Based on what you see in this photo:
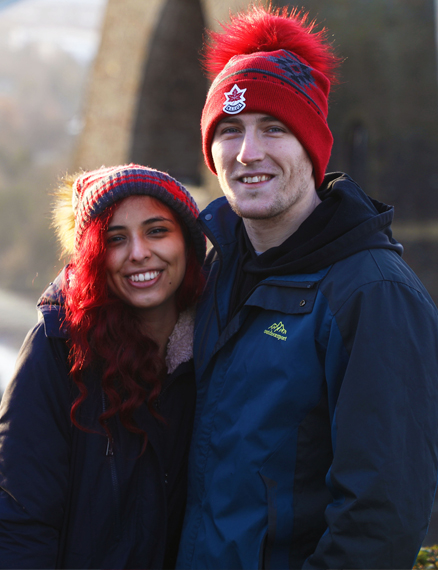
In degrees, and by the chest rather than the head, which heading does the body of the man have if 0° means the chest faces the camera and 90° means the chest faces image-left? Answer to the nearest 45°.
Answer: approximately 45°
